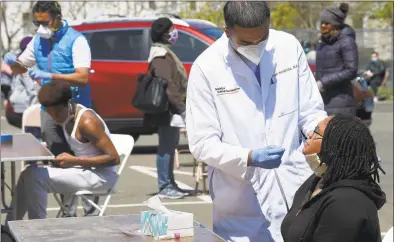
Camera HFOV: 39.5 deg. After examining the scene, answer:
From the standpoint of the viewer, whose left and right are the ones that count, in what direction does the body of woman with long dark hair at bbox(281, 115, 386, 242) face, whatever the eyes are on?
facing to the left of the viewer

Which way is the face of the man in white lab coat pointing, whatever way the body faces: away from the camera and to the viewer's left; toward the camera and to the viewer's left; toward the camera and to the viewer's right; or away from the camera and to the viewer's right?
toward the camera and to the viewer's right

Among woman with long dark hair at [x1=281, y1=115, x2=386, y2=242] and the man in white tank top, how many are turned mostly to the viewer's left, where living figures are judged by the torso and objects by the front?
2

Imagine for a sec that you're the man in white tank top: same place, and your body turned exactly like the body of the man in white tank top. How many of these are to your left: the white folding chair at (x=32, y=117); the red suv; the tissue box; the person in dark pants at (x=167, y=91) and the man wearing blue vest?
1

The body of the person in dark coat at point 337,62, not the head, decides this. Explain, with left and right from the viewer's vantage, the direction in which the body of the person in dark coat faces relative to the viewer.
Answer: facing the viewer and to the left of the viewer

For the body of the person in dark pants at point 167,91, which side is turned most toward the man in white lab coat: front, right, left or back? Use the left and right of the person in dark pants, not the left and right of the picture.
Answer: right

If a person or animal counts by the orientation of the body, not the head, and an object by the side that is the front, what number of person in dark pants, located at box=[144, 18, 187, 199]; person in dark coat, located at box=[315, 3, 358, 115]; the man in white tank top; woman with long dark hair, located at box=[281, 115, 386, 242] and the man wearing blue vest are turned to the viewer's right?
1

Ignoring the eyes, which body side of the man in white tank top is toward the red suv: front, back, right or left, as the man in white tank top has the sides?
right

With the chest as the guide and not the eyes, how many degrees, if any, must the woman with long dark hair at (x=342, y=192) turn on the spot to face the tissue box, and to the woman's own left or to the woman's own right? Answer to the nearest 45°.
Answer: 0° — they already face it

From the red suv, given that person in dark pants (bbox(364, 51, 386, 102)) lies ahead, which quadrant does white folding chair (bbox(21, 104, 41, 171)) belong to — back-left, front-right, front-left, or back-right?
back-right

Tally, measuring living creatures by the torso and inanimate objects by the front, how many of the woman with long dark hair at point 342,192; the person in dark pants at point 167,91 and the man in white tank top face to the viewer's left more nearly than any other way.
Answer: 2

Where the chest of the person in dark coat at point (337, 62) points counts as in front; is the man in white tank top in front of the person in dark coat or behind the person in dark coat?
in front

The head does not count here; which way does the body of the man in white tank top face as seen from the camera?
to the viewer's left
